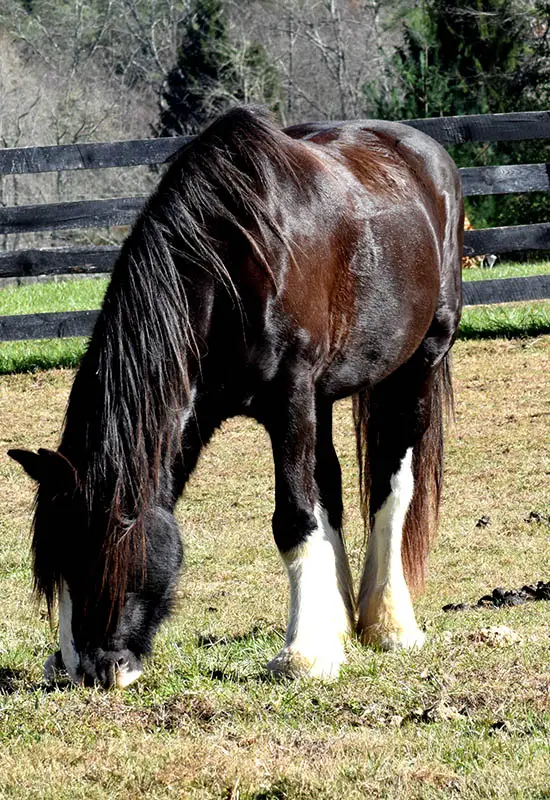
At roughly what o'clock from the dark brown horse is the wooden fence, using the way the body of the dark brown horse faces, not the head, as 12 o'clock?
The wooden fence is roughly at 4 o'clock from the dark brown horse.

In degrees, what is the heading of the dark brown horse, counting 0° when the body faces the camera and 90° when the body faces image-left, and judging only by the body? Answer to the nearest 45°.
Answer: approximately 45°

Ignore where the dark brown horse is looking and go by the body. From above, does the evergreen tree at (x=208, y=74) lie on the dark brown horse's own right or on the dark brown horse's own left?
on the dark brown horse's own right

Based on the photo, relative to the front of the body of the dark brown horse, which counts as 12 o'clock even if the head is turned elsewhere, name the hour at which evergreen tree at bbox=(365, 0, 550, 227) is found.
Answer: The evergreen tree is roughly at 5 o'clock from the dark brown horse.
